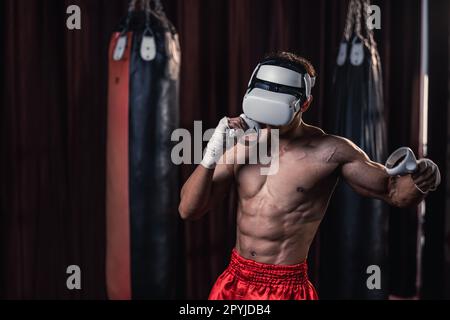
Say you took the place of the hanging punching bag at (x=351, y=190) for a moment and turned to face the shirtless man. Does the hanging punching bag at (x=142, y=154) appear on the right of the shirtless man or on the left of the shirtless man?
right

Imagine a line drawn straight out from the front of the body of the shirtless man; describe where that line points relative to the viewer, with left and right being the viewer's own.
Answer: facing the viewer and to the left of the viewer

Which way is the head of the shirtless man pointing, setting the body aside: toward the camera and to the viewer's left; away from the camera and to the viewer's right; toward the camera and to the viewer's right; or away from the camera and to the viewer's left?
toward the camera and to the viewer's left

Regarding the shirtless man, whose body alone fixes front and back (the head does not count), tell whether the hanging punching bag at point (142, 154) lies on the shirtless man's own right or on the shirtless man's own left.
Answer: on the shirtless man's own right

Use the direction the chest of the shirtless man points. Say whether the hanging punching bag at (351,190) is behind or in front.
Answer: behind
